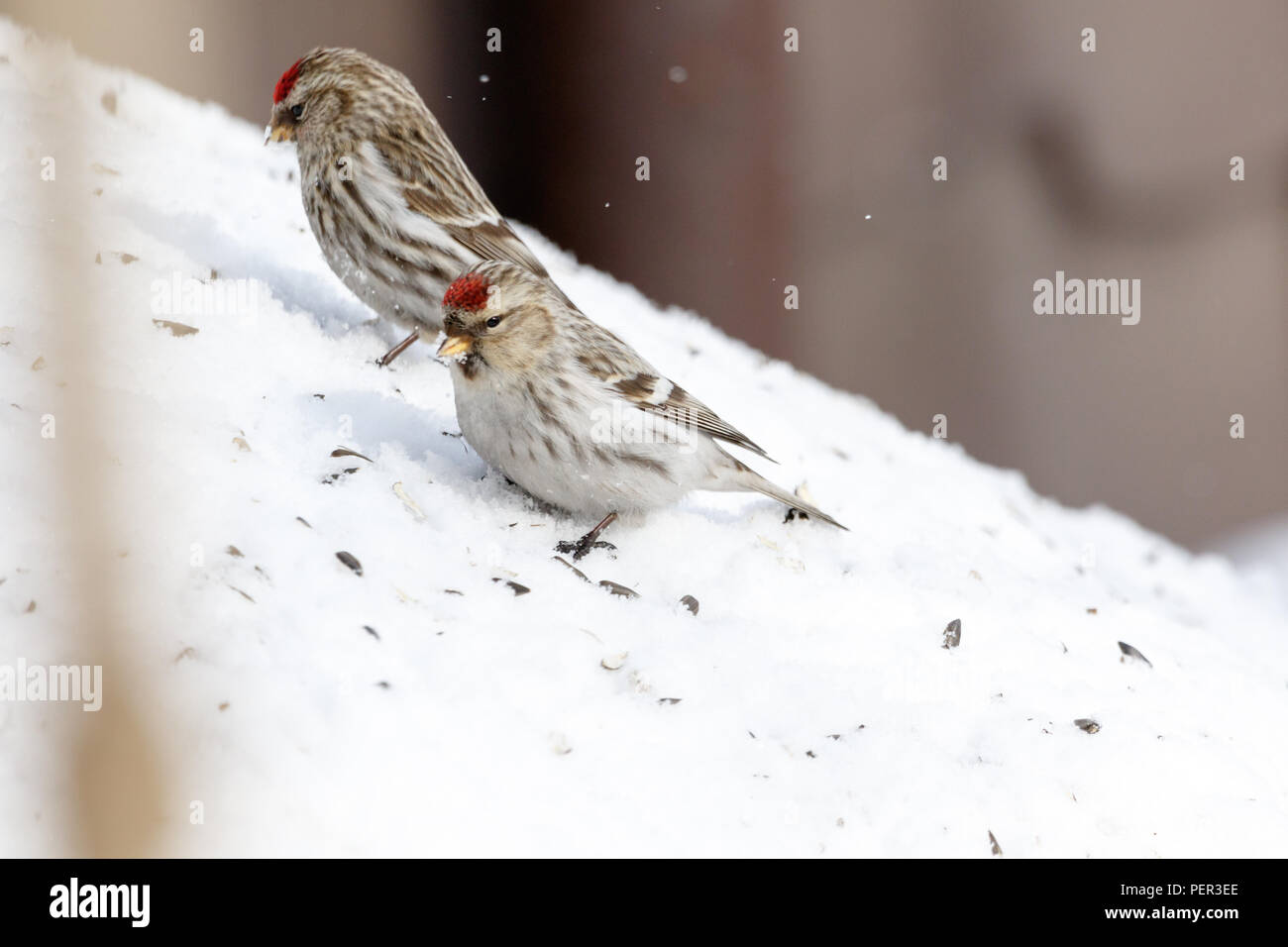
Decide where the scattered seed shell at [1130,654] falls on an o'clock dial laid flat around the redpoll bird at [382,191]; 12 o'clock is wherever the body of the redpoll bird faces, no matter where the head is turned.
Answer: The scattered seed shell is roughly at 7 o'clock from the redpoll bird.

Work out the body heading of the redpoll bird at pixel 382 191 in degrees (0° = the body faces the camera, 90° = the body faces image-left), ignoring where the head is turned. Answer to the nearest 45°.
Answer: approximately 90°

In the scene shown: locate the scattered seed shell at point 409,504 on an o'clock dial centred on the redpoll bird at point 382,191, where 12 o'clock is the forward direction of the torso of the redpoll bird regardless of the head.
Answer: The scattered seed shell is roughly at 9 o'clock from the redpoll bird.

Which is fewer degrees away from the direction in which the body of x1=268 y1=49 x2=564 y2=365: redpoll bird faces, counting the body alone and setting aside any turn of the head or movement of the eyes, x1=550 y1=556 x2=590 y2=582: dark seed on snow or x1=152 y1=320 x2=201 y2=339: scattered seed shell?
the scattered seed shell

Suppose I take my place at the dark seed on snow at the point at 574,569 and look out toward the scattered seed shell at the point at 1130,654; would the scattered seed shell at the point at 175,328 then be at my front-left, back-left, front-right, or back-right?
back-left

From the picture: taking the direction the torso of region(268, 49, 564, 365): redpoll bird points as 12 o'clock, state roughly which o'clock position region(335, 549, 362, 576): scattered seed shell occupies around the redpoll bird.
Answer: The scattered seed shell is roughly at 9 o'clock from the redpoll bird.

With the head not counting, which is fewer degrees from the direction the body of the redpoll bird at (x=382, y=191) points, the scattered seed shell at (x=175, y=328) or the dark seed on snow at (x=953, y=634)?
the scattered seed shell

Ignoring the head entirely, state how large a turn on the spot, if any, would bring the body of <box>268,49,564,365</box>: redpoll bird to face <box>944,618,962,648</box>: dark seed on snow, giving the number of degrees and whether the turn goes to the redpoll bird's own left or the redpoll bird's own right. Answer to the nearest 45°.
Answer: approximately 135° to the redpoll bird's own left
